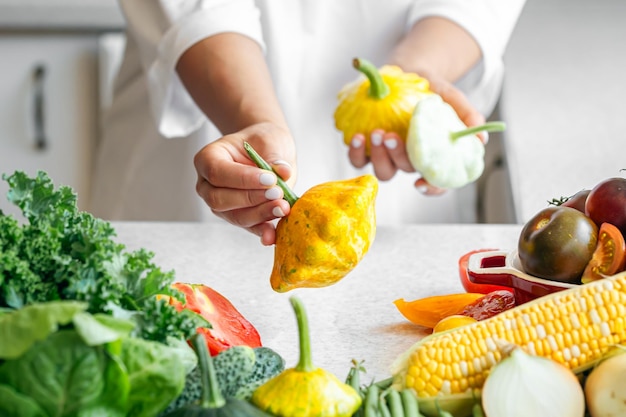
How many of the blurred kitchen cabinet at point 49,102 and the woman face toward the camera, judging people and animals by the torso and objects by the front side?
2

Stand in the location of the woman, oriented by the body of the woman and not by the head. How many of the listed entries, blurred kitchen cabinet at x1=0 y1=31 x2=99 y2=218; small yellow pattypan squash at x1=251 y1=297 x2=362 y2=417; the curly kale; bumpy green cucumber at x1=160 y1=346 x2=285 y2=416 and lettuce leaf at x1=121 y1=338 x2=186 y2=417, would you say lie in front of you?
4

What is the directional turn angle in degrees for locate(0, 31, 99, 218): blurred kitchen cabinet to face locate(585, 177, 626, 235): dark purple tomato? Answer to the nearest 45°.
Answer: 0° — it already faces it

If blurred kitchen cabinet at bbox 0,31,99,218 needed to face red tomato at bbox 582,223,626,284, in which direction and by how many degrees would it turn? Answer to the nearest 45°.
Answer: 0° — it already faces it

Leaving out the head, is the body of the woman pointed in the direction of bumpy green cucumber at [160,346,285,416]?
yes

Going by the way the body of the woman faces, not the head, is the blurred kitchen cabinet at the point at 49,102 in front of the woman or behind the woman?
behind

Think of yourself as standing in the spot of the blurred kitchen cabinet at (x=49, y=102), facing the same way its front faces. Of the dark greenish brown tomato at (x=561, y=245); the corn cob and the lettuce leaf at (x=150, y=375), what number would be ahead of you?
3

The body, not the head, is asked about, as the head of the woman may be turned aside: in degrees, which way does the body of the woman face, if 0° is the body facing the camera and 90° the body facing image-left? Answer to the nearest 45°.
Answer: approximately 0°

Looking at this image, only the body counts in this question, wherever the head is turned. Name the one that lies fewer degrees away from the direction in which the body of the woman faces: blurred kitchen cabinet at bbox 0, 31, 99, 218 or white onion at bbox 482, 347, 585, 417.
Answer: the white onion
